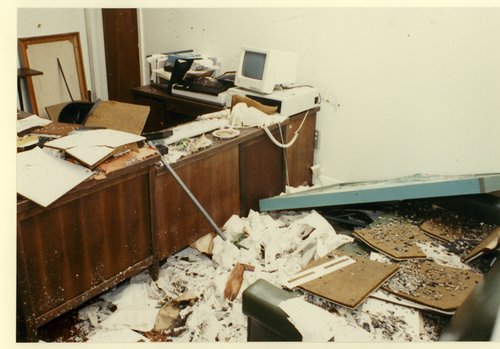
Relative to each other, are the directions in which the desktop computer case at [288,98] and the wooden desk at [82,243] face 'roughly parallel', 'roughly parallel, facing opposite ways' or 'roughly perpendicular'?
roughly perpendicular

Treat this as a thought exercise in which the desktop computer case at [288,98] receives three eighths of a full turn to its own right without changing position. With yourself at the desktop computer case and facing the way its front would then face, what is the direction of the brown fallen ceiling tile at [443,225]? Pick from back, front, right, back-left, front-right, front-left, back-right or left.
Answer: back-right

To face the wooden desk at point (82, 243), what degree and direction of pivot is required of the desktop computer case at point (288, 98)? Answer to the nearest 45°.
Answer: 0° — it already faces it

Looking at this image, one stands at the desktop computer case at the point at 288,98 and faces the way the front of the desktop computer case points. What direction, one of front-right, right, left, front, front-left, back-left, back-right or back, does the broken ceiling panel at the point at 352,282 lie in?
front-left

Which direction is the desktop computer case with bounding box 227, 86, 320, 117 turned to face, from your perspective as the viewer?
facing the viewer and to the left of the viewer

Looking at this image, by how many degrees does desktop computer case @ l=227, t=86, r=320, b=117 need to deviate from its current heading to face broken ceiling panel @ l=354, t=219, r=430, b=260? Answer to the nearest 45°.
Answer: approximately 90° to its left

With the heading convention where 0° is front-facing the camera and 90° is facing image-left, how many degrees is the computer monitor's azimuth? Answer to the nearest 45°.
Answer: approximately 45°

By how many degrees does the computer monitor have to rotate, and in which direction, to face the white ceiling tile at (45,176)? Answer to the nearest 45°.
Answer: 0° — it already faces it

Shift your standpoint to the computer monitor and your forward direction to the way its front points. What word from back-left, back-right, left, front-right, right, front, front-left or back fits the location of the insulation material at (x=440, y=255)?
left
